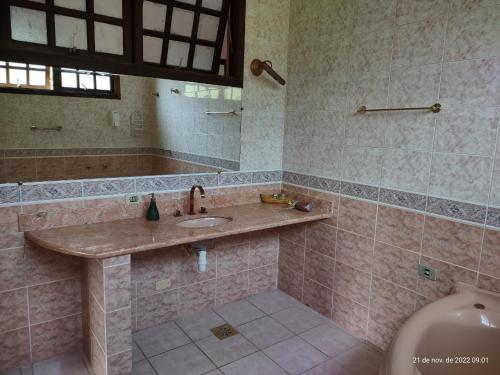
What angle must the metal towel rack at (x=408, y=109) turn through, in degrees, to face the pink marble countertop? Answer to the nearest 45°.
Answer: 0° — it already faces it

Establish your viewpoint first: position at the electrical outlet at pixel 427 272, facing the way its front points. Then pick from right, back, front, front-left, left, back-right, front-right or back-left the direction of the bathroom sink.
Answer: front-right

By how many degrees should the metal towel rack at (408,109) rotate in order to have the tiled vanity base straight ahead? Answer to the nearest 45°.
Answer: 0° — it already faces it

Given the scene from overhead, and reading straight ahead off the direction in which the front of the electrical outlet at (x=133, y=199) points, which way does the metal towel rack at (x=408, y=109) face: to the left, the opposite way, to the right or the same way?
to the right

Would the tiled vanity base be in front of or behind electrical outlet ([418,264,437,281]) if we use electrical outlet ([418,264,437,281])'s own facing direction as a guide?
in front

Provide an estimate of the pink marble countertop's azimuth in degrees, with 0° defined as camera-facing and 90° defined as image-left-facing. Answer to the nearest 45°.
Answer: approximately 315°

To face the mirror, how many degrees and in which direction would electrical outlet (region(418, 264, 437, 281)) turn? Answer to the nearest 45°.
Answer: approximately 45° to its right

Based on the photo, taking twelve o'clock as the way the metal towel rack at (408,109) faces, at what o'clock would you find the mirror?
The mirror is roughly at 1 o'clock from the metal towel rack.
